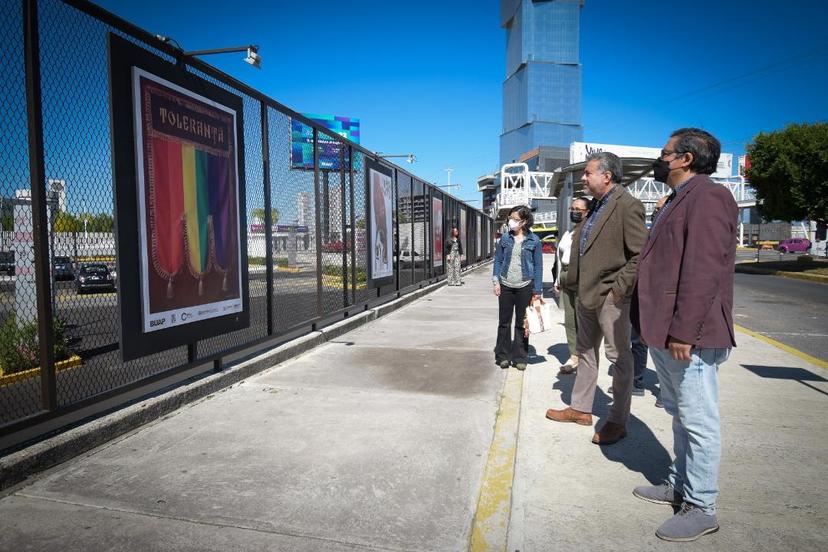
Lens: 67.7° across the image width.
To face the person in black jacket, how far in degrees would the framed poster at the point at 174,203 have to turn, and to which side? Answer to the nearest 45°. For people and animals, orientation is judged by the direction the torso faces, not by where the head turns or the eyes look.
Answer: approximately 90° to its left

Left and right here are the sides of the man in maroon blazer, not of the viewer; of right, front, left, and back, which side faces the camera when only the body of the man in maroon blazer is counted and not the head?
left

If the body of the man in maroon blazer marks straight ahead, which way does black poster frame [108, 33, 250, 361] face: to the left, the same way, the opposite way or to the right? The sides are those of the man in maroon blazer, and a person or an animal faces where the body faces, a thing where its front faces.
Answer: the opposite way

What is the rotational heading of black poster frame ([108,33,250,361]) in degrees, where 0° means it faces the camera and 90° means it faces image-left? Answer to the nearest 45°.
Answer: approximately 315°

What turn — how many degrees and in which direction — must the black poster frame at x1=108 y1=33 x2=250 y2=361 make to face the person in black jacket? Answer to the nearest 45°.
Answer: approximately 90° to its left

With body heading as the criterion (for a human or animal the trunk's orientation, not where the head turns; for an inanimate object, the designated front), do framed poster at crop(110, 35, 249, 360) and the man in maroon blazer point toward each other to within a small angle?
yes

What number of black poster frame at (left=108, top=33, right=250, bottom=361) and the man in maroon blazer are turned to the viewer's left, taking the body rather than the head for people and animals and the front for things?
1

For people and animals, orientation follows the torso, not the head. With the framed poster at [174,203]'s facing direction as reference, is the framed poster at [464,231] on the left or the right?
on its left
